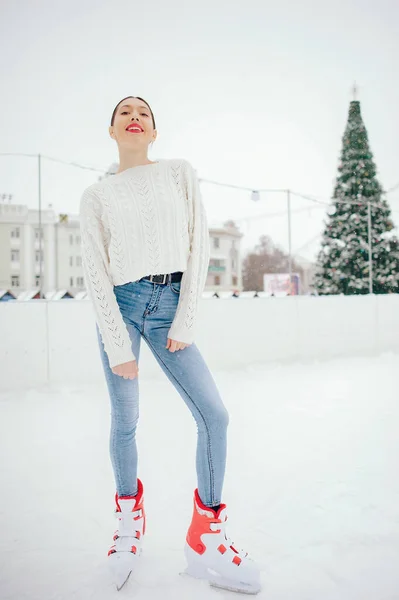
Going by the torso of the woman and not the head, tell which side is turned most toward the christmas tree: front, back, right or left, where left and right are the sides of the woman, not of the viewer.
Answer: back

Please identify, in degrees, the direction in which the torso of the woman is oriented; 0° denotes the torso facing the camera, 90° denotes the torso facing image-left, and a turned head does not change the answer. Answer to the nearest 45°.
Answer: approximately 0°

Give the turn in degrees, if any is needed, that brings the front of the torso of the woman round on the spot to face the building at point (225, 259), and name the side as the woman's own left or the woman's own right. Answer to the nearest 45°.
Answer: approximately 180°

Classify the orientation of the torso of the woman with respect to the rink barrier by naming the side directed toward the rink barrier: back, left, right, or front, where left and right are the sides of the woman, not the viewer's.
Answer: back
